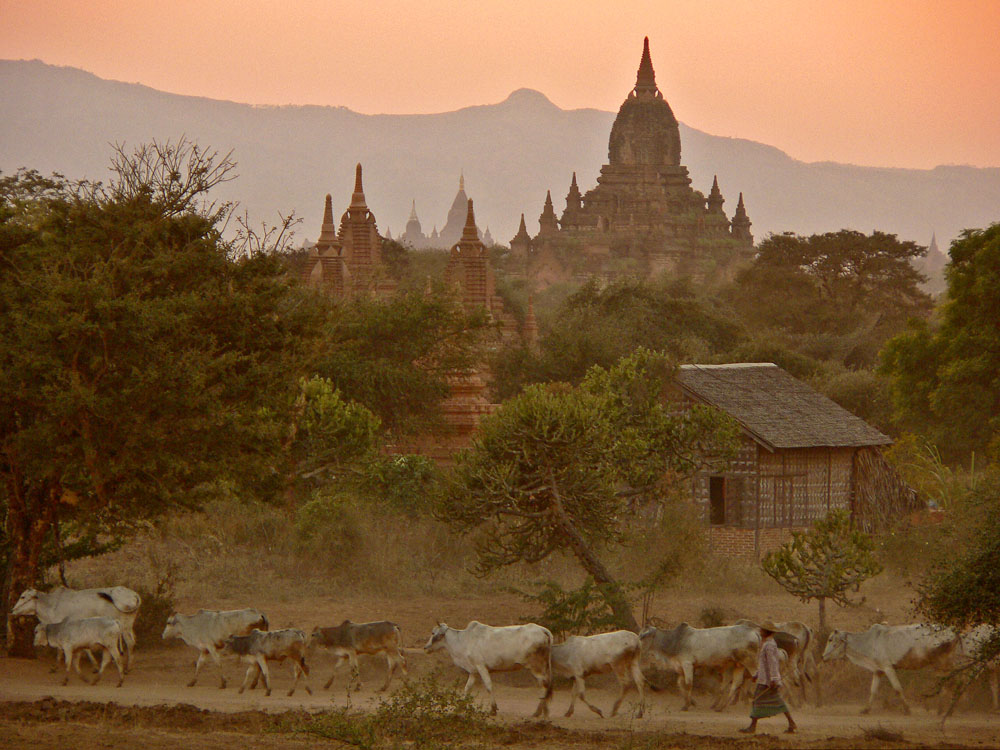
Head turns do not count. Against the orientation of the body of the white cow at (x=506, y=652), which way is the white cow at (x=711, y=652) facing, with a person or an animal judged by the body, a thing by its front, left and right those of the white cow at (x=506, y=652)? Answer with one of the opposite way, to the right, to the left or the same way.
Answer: the same way

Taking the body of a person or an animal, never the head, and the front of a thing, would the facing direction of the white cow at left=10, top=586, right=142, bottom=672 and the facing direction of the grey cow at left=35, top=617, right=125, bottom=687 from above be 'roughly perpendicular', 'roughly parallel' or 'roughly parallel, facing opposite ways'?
roughly parallel

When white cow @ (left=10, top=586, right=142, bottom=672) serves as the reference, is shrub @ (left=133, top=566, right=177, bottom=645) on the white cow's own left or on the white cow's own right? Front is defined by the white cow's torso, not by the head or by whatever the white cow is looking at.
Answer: on the white cow's own right

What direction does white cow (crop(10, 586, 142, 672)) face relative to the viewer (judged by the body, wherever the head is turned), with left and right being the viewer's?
facing to the left of the viewer

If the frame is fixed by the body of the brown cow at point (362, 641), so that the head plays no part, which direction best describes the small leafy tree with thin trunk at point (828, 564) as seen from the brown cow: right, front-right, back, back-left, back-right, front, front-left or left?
back

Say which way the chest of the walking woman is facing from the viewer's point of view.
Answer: to the viewer's left

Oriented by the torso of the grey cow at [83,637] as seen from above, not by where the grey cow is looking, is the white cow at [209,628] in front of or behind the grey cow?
behind

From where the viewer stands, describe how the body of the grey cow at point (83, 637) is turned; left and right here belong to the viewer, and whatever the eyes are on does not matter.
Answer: facing to the left of the viewer

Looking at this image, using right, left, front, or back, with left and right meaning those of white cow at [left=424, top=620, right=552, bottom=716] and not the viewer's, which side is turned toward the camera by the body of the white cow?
left

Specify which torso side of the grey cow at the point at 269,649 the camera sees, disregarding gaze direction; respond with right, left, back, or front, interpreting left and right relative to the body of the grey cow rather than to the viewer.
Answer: left

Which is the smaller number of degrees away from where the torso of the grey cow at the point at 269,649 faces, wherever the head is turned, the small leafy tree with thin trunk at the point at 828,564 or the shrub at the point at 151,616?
the shrub

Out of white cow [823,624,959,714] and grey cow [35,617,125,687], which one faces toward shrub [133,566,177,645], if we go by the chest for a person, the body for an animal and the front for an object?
the white cow

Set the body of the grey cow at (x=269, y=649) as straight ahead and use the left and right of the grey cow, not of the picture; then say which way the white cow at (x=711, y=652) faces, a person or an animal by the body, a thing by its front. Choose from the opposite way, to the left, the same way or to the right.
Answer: the same way

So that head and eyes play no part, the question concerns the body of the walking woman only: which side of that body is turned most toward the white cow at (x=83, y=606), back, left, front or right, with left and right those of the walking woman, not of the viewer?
front

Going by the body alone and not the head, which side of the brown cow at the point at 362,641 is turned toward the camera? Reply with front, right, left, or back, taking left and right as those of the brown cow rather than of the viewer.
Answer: left

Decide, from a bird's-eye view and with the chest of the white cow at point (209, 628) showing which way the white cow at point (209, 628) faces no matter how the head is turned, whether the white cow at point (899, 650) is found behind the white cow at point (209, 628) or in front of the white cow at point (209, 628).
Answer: behind

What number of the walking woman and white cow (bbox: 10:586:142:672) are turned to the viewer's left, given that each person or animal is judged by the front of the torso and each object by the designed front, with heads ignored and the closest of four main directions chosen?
2

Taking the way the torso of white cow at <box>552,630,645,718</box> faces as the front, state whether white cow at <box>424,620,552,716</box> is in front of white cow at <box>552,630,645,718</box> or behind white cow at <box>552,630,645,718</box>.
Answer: in front

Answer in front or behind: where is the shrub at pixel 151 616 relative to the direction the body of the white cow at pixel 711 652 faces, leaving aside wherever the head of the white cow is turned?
in front

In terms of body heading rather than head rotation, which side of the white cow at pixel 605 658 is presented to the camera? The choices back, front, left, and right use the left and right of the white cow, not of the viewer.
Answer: left
